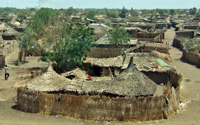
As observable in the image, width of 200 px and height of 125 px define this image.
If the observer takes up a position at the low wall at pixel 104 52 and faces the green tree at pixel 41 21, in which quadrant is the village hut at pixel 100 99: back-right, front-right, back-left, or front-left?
back-left

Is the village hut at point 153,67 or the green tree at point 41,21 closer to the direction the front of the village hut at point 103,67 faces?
the village hut

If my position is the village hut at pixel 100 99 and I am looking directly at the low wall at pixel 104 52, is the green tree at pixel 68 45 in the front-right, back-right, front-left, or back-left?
front-left

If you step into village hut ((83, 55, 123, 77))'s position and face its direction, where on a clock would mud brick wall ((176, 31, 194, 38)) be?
The mud brick wall is roughly at 7 o'clock from the village hut.

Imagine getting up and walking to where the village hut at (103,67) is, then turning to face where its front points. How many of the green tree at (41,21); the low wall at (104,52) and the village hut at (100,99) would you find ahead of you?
1

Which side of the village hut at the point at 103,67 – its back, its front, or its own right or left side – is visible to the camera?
front

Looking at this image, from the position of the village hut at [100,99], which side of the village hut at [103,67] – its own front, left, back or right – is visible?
front

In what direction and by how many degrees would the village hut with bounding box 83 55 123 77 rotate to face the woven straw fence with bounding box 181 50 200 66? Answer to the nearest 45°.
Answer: approximately 135° to its left

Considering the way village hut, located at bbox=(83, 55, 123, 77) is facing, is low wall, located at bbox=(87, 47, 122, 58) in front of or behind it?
behind

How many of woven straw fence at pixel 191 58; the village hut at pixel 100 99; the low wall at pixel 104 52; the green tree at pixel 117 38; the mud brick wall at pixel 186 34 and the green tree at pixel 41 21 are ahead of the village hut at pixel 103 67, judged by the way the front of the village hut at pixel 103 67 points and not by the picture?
1
